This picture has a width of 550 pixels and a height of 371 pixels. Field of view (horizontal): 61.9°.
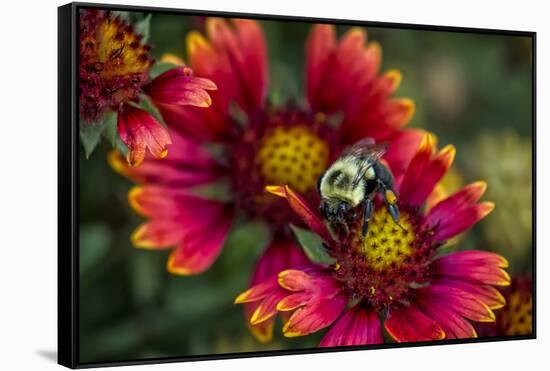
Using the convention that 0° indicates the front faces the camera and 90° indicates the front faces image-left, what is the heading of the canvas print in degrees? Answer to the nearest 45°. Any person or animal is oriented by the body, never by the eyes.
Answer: approximately 315°
